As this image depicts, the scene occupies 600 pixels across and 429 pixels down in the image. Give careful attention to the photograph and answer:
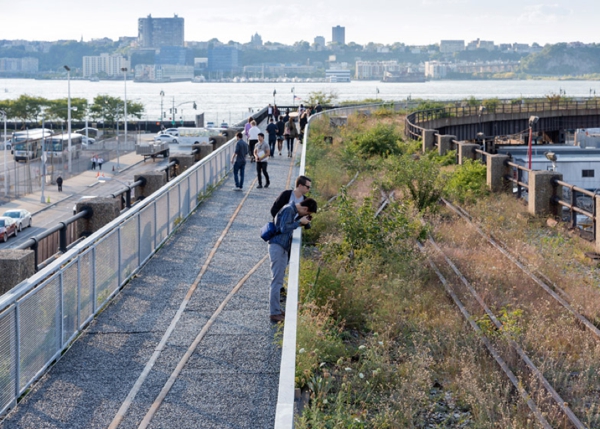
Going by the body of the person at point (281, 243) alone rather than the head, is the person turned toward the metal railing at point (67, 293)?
no

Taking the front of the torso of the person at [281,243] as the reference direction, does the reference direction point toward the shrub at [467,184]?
no

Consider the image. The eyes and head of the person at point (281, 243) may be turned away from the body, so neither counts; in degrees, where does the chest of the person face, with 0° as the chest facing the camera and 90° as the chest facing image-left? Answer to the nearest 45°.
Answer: approximately 270°

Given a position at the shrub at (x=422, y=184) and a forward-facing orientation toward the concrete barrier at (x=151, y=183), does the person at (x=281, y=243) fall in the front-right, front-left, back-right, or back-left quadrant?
front-left

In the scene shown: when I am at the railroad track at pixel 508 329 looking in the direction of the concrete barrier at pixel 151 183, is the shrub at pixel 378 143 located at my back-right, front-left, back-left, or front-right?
front-right

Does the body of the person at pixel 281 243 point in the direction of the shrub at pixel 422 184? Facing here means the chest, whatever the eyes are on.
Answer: no

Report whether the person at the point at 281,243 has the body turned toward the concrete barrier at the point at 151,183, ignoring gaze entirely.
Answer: no

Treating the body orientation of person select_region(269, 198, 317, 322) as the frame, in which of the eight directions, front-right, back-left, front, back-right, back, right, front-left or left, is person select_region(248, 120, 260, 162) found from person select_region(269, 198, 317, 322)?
left

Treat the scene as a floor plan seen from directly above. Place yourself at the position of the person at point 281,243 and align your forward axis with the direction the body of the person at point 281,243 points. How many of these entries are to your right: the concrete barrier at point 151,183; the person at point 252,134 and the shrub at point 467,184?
0

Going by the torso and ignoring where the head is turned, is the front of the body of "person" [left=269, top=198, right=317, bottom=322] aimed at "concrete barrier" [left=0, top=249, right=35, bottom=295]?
no
